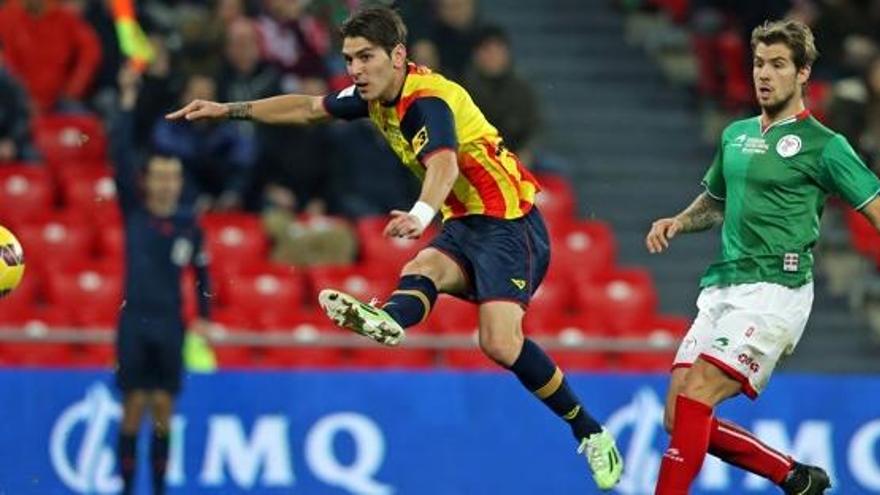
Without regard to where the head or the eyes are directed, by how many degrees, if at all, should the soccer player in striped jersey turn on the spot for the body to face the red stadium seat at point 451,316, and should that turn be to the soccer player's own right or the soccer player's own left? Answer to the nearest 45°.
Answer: approximately 135° to the soccer player's own right

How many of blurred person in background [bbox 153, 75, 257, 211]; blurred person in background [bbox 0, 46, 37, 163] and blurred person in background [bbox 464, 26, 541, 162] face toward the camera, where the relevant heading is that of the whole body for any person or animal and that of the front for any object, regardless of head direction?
3

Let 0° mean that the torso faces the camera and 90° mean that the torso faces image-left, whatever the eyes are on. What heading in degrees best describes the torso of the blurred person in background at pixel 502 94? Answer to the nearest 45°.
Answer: approximately 0°

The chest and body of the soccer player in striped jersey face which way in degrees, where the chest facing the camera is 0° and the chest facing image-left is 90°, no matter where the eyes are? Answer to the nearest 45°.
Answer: approximately 45°

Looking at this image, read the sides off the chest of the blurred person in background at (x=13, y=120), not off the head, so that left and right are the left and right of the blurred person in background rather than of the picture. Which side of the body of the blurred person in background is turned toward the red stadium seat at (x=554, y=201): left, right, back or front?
left

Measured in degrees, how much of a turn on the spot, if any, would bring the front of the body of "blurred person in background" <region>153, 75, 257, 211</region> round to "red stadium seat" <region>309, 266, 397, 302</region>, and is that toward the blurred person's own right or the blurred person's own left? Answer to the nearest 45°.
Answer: approximately 45° to the blurred person's own left

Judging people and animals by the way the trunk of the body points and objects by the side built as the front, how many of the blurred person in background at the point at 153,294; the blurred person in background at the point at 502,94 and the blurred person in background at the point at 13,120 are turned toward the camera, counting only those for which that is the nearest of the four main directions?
3
